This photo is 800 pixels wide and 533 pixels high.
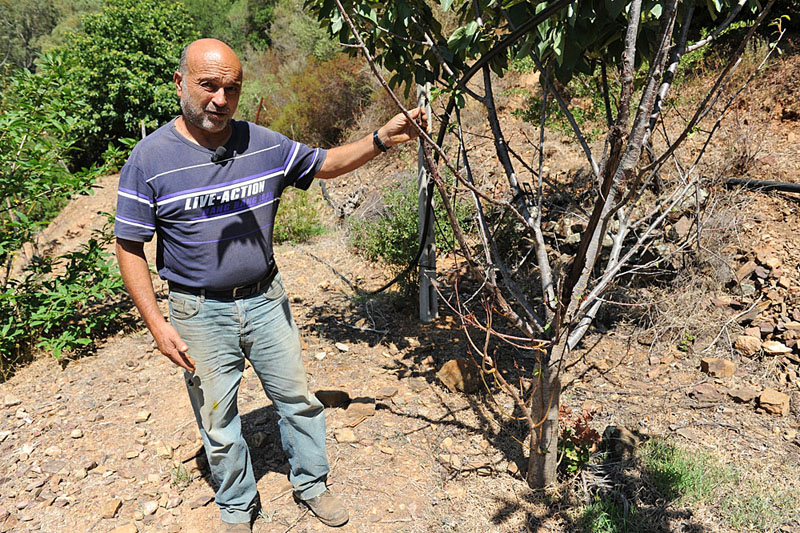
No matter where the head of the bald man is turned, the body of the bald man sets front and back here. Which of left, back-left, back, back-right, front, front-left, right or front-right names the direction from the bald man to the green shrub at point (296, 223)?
back-left

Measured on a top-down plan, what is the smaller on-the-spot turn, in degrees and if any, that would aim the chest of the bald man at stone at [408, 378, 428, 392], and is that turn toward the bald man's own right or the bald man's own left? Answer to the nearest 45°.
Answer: approximately 90° to the bald man's own left

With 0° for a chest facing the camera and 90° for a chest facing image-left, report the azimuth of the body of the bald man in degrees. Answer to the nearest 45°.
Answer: approximately 315°

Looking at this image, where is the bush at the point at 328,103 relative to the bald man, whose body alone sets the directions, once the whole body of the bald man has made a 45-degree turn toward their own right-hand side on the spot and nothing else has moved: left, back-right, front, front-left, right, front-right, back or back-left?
back

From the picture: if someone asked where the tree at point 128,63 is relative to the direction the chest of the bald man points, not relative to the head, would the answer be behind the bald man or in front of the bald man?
behind

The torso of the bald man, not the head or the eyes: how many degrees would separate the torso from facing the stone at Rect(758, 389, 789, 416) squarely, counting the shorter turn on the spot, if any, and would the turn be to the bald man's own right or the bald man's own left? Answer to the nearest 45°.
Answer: approximately 45° to the bald man's own left

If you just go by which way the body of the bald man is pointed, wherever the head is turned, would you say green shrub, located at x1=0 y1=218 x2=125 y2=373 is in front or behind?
behind

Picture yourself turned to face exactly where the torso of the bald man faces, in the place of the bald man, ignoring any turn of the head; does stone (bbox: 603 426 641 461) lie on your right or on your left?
on your left
